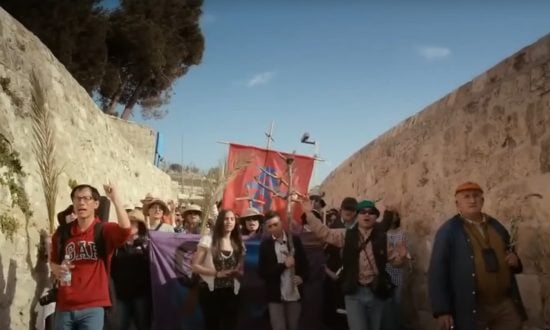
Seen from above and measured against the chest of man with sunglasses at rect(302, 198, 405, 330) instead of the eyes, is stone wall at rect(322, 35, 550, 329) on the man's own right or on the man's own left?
on the man's own left

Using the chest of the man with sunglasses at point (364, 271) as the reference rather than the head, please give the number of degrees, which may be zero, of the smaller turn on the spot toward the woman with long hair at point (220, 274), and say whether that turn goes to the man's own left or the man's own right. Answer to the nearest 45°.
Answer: approximately 90° to the man's own right

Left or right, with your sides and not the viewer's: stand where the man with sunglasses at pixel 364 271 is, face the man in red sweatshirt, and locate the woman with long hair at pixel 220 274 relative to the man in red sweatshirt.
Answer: right

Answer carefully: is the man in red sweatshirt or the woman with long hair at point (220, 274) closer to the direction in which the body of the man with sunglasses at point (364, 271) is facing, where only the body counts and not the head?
the man in red sweatshirt

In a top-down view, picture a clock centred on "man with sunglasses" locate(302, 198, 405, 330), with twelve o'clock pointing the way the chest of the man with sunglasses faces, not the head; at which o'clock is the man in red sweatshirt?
The man in red sweatshirt is roughly at 2 o'clock from the man with sunglasses.

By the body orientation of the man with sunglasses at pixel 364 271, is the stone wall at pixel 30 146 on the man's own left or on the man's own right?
on the man's own right

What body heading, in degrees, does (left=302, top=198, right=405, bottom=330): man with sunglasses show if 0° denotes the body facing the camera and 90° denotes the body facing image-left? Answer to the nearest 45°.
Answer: approximately 0°

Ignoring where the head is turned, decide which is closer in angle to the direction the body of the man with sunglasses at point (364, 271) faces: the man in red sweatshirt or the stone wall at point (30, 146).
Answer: the man in red sweatshirt
